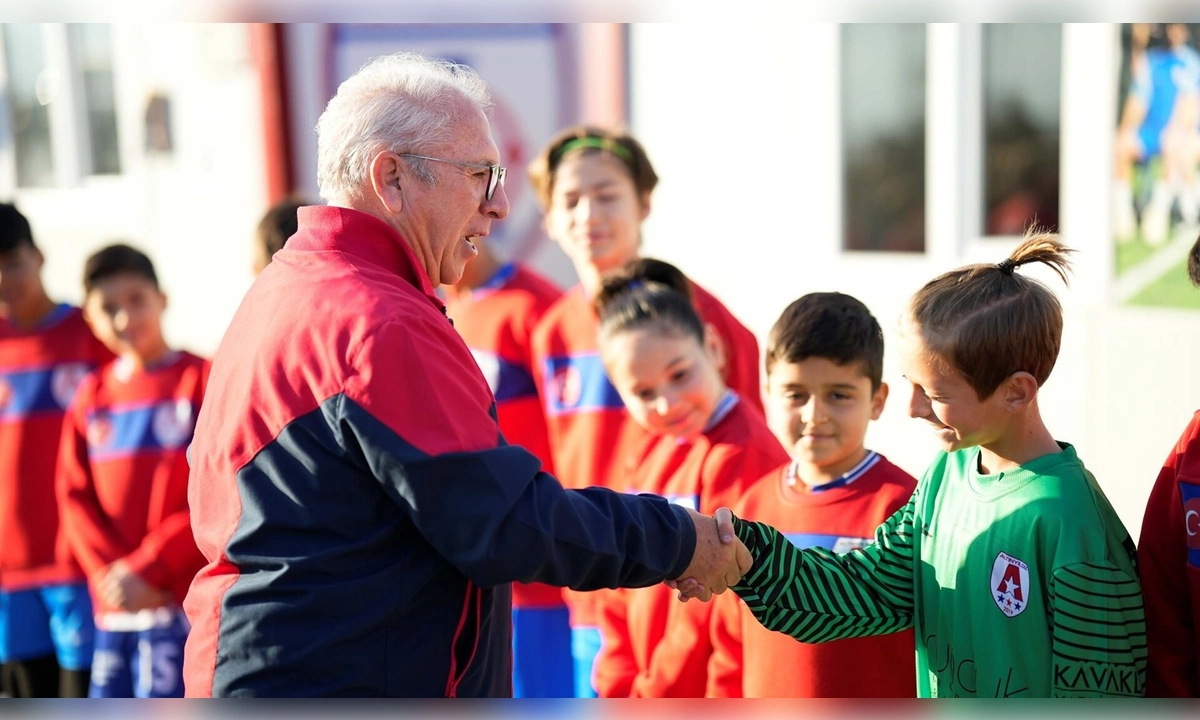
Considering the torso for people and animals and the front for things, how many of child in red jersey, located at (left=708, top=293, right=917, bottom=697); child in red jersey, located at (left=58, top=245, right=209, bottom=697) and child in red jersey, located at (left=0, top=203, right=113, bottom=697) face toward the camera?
3

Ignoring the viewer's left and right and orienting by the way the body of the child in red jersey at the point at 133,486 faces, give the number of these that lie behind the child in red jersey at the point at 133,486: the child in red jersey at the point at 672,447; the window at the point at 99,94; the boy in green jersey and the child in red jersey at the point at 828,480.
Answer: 1

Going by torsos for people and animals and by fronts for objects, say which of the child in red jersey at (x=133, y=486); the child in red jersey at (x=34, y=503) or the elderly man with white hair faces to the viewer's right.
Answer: the elderly man with white hair

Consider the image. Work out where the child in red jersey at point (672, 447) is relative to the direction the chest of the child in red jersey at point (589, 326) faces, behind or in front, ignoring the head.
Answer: in front

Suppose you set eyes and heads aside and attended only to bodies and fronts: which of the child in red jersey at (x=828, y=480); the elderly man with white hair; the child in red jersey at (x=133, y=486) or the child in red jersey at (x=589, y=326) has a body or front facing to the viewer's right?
the elderly man with white hair

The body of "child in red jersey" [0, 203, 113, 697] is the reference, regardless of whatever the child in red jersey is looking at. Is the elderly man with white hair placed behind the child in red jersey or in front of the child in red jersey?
in front

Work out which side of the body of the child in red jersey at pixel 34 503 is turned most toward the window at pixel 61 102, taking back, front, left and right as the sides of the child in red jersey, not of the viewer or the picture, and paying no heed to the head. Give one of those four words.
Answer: back

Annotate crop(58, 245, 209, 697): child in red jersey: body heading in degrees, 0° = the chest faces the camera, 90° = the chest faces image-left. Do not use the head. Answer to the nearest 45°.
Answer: approximately 0°

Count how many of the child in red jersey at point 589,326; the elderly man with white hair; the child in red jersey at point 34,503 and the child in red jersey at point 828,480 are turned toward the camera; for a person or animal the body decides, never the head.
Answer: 3

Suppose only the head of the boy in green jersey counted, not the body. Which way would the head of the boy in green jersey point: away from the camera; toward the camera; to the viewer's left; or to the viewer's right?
to the viewer's left

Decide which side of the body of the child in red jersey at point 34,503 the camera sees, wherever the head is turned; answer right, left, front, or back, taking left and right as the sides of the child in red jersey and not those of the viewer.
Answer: front

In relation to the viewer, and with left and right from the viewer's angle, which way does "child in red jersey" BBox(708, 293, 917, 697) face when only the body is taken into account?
facing the viewer

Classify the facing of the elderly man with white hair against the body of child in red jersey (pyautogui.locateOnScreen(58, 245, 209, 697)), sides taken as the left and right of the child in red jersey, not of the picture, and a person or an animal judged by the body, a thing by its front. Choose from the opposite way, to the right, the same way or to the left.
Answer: to the left

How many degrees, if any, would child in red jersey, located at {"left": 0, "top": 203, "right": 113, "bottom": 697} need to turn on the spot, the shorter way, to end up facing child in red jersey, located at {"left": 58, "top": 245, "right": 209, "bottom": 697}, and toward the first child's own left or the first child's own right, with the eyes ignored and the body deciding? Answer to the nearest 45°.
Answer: approximately 45° to the first child's own left

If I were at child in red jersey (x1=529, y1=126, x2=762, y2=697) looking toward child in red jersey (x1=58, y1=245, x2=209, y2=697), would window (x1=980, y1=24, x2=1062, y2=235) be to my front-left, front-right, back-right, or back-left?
back-right

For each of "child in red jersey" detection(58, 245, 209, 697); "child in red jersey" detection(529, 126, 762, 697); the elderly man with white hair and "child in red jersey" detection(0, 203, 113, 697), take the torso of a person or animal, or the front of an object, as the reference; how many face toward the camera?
3

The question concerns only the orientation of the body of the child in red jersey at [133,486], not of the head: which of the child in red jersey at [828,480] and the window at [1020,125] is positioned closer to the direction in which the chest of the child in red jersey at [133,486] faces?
the child in red jersey
